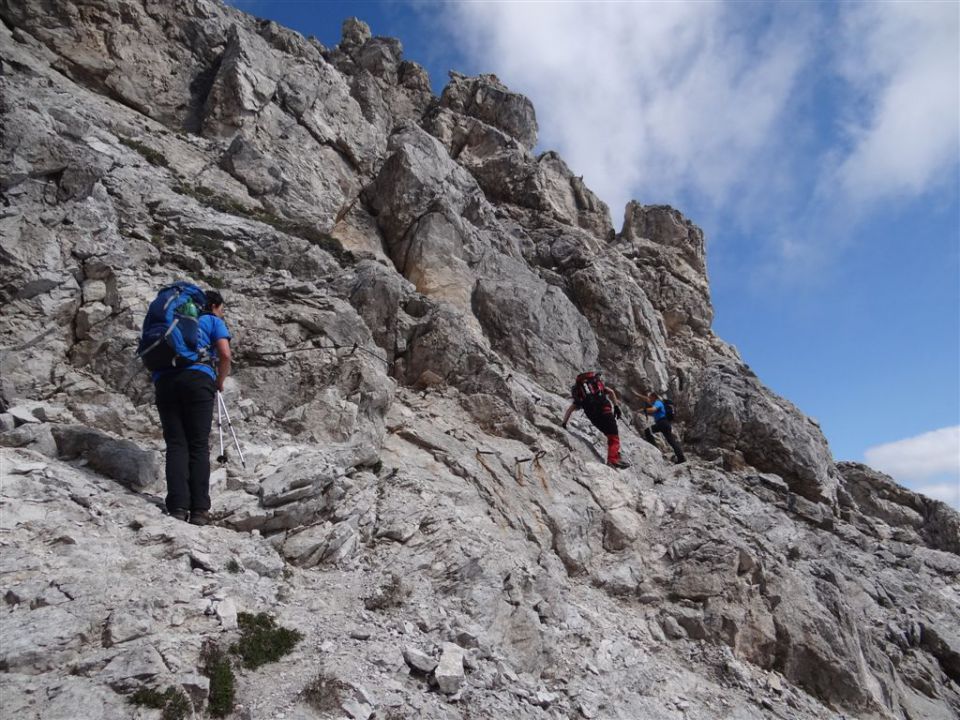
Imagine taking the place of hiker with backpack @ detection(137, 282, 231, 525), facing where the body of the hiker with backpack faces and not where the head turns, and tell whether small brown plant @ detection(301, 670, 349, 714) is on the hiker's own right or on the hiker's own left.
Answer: on the hiker's own right

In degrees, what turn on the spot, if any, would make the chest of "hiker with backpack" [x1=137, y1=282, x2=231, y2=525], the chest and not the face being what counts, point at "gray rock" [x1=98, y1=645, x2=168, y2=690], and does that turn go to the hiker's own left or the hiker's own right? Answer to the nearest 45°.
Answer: approximately 135° to the hiker's own right

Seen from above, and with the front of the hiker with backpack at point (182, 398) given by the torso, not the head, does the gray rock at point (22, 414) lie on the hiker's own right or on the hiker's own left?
on the hiker's own left

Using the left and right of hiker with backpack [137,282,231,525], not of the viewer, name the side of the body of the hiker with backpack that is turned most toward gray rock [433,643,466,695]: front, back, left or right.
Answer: right

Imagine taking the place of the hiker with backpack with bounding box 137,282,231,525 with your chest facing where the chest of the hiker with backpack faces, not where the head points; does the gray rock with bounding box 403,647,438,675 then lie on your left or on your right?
on your right

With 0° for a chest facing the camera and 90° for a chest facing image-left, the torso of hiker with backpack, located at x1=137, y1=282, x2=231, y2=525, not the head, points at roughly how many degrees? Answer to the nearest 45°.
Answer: approximately 225°

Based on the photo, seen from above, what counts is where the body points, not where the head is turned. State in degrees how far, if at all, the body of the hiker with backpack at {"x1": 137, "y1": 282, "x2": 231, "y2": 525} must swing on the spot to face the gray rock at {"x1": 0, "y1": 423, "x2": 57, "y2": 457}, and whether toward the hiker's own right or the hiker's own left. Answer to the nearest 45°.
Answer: approximately 90° to the hiker's own left
